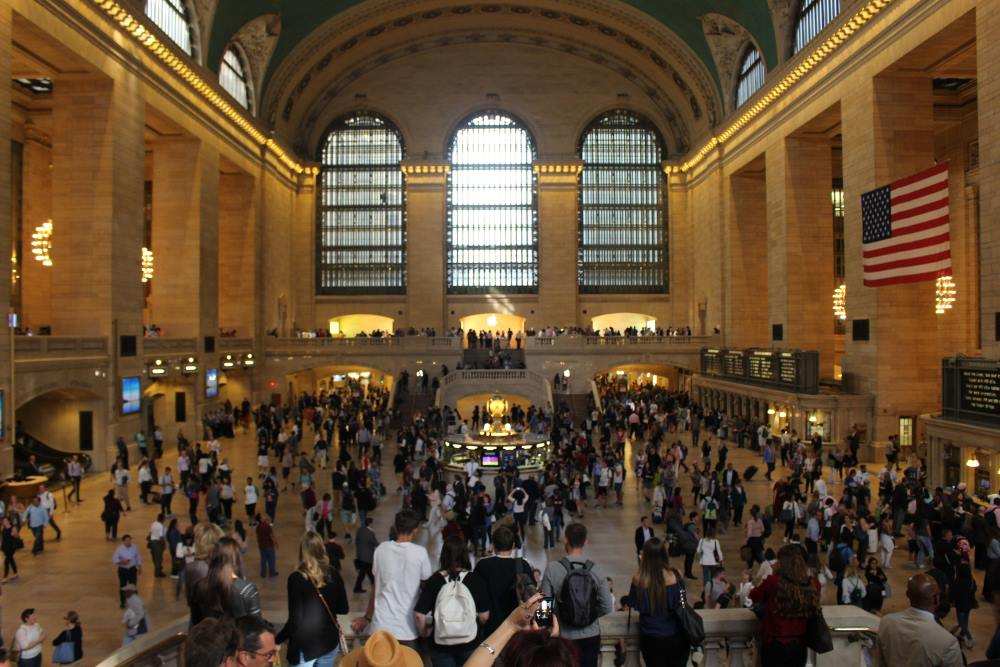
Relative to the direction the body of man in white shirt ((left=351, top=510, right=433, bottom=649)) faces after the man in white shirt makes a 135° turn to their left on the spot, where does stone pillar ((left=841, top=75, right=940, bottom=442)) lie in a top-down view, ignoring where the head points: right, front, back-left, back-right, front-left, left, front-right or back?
back

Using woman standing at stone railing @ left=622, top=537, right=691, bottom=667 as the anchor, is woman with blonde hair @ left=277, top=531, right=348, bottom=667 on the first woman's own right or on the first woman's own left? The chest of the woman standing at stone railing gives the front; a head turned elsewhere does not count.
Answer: on the first woman's own left

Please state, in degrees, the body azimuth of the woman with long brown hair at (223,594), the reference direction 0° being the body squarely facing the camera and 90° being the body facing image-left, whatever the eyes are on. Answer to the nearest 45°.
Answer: approximately 180°

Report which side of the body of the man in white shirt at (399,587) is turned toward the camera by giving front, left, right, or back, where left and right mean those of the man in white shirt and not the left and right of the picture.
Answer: back

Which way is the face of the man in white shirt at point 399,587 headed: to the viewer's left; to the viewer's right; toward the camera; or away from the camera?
away from the camera

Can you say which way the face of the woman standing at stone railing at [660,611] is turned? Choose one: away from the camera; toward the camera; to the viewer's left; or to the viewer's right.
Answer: away from the camera

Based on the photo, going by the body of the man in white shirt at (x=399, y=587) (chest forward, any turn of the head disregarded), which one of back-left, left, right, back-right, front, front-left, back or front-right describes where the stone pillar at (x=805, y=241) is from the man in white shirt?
front-right

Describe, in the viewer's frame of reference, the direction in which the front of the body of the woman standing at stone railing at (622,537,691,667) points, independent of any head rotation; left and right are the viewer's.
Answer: facing away from the viewer
